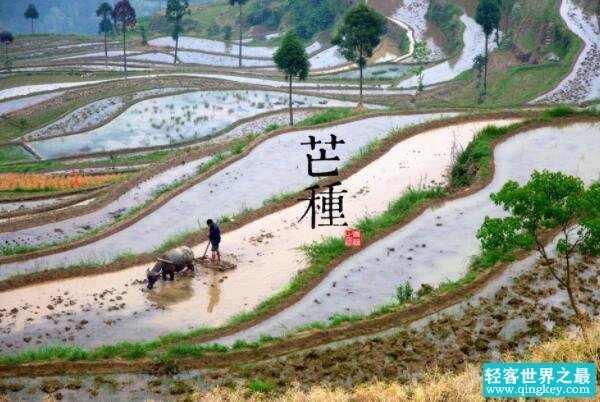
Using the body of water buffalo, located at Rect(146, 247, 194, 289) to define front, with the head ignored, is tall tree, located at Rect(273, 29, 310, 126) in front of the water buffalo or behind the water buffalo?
behind

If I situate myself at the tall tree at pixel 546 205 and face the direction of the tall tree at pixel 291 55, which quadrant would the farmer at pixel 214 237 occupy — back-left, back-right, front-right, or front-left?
front-left

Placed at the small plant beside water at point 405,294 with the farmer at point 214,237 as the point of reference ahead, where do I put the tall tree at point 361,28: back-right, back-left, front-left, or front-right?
front-right

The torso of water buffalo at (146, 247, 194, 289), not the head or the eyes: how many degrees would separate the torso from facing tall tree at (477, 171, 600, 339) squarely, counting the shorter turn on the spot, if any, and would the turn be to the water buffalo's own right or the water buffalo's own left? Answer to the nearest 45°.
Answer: approximately 90° to the water buffalo's own left

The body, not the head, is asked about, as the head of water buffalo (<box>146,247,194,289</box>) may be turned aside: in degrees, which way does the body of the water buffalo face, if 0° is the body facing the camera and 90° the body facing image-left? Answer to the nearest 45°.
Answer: approximately 45°

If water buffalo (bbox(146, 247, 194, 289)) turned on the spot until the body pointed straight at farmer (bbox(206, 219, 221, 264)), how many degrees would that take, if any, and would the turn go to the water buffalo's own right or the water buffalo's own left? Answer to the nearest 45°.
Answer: approximately 180°

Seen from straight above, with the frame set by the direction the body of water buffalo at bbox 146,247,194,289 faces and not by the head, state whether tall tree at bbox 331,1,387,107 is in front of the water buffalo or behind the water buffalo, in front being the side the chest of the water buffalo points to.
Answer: behind
